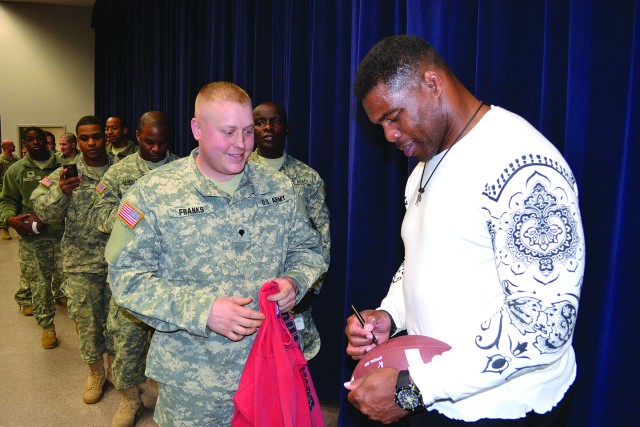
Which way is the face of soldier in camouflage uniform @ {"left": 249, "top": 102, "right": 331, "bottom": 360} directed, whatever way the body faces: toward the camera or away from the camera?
toward the camera

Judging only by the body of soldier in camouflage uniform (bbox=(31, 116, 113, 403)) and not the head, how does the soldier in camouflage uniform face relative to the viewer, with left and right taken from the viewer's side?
facing the viewer

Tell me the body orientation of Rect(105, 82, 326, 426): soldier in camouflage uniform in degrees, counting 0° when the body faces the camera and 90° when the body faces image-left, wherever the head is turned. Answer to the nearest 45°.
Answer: approximately 315°

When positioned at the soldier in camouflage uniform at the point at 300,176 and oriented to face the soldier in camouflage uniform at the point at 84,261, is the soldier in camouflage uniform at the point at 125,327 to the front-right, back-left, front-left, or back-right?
front-left

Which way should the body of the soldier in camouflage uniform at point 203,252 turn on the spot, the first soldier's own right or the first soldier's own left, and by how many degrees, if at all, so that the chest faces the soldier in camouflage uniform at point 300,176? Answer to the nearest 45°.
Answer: approximately 135° to the first soldier's own left

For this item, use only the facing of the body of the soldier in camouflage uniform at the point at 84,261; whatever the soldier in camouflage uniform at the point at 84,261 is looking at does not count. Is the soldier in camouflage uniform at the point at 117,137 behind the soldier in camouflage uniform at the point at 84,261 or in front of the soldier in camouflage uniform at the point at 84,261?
behind

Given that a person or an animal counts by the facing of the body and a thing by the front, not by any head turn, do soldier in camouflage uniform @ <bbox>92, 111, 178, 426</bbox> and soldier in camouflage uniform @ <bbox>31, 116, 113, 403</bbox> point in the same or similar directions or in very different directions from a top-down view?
same or similar directions

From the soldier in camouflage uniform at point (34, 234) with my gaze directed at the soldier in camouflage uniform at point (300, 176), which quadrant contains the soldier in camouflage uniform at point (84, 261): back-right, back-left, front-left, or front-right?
front-right

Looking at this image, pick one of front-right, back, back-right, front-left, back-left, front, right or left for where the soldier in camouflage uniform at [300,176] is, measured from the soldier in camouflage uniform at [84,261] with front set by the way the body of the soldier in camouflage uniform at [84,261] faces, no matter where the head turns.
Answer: front-left

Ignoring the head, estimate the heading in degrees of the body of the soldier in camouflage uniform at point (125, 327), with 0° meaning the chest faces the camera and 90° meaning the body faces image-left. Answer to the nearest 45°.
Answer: approximately 0°

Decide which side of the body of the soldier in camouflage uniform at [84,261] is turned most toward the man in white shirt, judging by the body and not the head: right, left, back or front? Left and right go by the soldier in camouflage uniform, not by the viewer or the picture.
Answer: front
